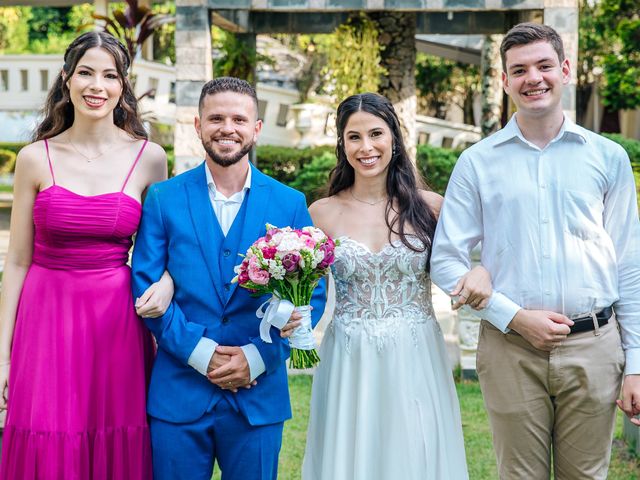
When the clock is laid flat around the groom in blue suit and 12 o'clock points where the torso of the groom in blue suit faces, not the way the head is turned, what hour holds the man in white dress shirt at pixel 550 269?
The man in white dress shirt is roughly at 9 o'clock from the groom in blue suit.

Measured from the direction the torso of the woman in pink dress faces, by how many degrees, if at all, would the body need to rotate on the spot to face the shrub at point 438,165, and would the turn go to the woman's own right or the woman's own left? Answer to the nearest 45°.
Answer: approximately 135° to the woman's own left

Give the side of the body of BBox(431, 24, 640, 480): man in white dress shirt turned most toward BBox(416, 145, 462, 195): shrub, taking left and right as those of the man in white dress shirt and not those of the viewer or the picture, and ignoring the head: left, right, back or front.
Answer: back

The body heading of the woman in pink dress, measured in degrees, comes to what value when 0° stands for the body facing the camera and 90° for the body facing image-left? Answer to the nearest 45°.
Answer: approximately 0°

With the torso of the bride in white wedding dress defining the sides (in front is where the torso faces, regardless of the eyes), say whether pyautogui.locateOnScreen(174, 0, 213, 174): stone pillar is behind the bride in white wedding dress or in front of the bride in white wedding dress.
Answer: behind

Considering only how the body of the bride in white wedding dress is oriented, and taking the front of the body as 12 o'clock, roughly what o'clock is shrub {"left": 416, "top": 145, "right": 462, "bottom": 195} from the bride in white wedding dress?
The shrub is roughly at 6 o'clock from the bride in white wedding dress.

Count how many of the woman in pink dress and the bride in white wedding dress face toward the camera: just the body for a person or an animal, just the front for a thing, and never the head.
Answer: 2

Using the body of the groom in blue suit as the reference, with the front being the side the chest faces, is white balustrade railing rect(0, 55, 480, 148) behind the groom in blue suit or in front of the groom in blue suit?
behind

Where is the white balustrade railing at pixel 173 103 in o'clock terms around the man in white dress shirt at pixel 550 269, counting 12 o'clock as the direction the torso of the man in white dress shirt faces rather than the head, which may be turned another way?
The white balustrade railing is roughly at 5 o'clock from the man in white dress shirt.

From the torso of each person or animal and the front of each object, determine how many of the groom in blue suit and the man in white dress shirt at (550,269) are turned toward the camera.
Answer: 2
